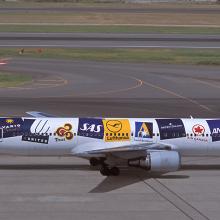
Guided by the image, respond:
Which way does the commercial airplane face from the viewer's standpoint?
to the viewer's right
